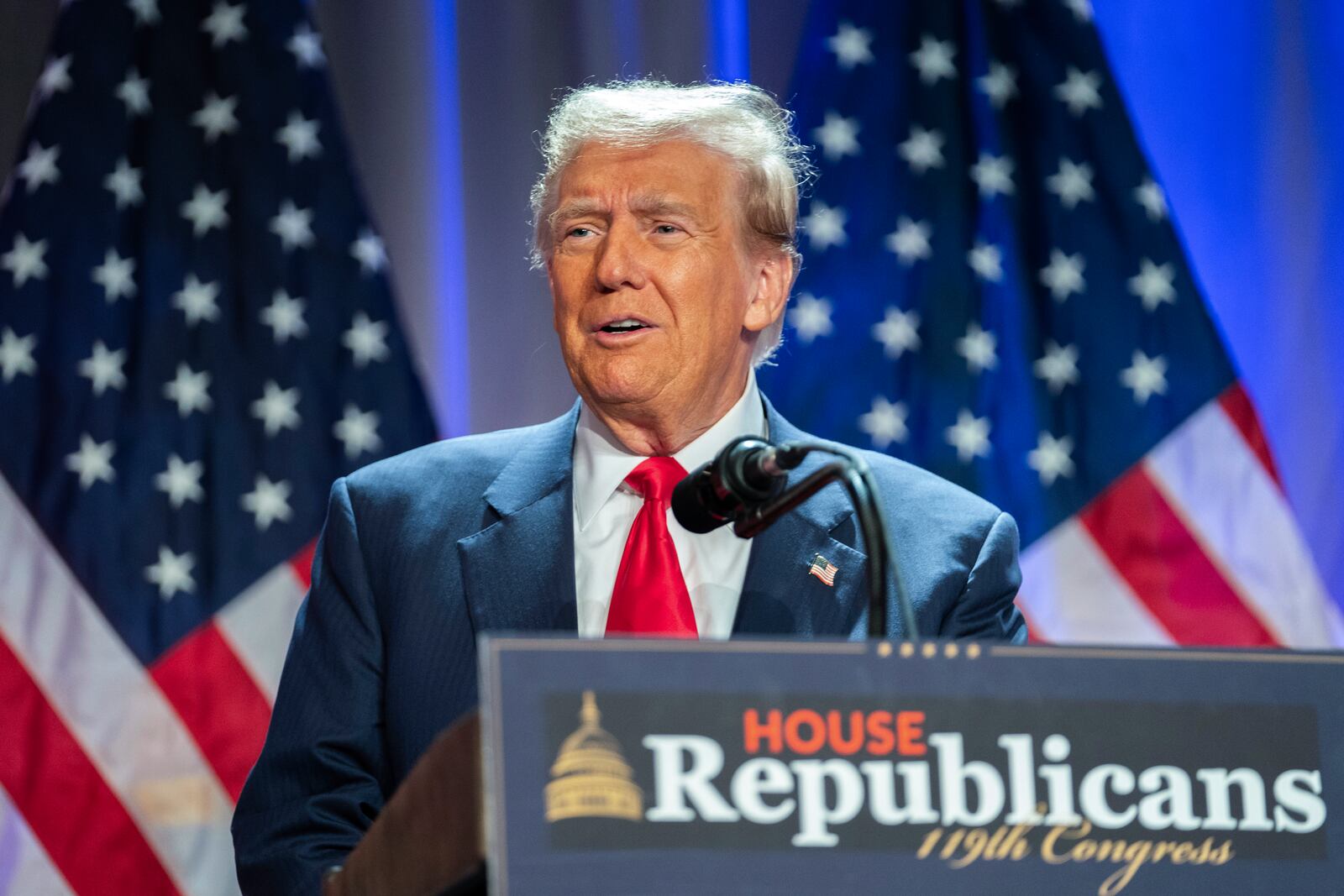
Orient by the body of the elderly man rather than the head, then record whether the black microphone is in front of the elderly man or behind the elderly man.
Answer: in front

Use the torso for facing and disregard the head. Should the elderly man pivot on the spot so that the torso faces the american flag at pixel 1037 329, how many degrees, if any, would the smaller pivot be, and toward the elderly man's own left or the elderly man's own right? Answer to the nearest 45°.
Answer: approximately 135° to the elderly man's own left

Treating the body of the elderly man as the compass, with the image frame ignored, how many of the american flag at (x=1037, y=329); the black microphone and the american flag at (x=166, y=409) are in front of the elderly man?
1

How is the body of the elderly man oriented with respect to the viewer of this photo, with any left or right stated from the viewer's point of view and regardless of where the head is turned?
facing the viewer

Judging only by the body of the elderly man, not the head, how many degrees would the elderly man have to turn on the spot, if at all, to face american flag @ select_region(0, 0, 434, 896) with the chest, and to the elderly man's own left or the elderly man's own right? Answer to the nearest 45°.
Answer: approximately 135° to the elderly man's own right

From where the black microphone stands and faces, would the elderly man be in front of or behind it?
in front

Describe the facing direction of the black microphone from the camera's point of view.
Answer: facing away from the viewer and to the left of the viewer

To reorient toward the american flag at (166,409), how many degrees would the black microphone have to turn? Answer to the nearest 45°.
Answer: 0° — it already faces it

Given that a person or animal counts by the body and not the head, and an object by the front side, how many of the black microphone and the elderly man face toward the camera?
1

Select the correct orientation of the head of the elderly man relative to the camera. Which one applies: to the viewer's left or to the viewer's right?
to the viewer's left
